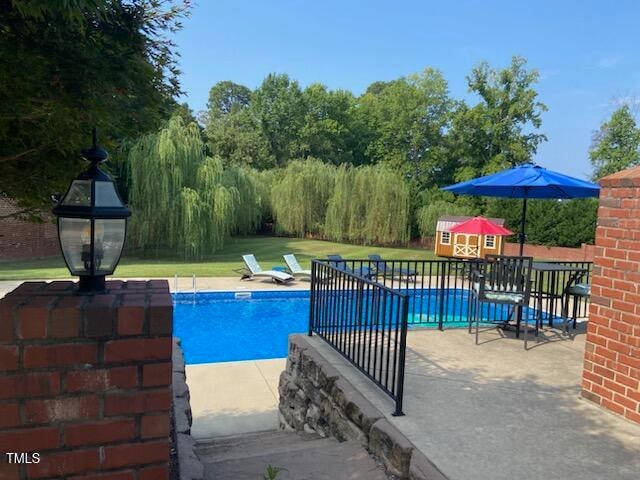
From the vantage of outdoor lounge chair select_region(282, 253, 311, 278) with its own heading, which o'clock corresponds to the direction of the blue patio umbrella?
The blue patio umbrella is roughly at 1 o'clock from the outdoor lounge chair.

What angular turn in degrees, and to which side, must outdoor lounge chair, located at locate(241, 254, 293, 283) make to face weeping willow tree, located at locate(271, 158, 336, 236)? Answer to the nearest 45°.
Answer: approximately 135° to its left

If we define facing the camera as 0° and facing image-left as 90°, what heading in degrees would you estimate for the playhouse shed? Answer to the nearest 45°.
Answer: approximately 0°

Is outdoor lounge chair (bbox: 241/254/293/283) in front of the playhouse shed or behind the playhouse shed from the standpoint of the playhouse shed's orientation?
in front

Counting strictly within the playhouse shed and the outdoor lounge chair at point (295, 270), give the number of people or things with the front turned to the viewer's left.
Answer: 0

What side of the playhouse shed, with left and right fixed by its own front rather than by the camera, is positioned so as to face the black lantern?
front

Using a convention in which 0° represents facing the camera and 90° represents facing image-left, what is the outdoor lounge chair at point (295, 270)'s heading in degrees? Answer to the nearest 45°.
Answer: approximately 315°

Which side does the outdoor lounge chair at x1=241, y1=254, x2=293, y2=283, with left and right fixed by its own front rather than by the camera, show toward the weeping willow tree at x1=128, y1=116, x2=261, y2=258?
back

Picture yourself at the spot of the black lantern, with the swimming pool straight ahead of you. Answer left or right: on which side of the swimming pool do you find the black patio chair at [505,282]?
right

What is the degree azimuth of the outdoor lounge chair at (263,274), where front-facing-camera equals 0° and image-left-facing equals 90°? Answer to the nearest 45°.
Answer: approximately 315°

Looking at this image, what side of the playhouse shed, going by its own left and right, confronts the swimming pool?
front

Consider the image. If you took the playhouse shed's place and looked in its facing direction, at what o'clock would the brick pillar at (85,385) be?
The brick pillar is roughly at 12 o'clock from the playhouse shed.

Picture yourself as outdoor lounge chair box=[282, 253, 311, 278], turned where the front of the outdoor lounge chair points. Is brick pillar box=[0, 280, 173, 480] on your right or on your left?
on your right
